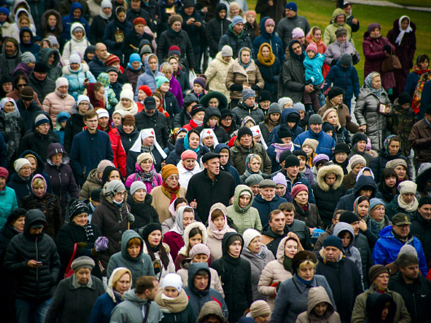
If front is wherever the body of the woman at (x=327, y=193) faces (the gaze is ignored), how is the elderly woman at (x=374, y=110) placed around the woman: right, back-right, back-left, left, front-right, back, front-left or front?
back

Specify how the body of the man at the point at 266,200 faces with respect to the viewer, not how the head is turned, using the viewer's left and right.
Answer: facing the viewer and to the right of the viewer

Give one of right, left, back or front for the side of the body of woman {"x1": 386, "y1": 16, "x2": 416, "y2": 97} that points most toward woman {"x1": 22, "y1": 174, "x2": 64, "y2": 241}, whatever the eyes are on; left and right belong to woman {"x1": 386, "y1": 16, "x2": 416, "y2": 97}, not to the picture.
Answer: front

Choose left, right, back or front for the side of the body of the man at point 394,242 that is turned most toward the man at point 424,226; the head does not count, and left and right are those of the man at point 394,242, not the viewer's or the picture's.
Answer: left

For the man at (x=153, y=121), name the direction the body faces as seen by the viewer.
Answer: toward the camera

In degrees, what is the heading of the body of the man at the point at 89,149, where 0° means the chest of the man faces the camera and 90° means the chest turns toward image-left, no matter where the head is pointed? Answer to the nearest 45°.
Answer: approximately 0°

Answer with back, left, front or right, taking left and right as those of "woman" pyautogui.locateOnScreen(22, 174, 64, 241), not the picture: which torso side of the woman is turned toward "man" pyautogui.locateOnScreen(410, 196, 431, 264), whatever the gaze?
left

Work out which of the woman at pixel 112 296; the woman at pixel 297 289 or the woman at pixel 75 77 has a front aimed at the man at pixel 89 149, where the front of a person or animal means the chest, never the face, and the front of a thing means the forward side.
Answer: the woman at pixel 75 77

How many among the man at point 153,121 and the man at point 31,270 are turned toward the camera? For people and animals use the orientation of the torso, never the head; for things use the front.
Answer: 2

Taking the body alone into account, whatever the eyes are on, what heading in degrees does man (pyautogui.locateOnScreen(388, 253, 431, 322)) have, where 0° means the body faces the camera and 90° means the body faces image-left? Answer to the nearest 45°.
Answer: approximately 315°

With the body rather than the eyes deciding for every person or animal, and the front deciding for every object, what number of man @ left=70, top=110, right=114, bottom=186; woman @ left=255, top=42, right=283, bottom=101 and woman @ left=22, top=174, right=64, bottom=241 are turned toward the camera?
3

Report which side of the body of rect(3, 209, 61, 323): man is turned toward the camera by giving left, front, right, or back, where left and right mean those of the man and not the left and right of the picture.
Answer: front

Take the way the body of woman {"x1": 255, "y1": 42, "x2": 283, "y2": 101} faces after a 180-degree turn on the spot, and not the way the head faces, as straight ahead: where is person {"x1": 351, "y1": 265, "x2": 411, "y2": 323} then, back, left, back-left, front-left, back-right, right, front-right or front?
back
